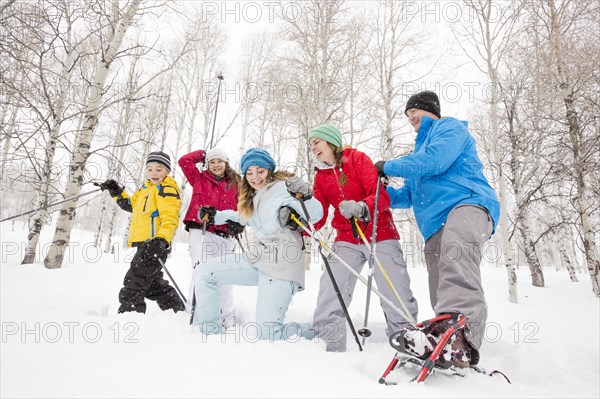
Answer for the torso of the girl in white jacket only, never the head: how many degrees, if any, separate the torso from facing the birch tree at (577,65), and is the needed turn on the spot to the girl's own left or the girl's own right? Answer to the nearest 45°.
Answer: approximately 180°

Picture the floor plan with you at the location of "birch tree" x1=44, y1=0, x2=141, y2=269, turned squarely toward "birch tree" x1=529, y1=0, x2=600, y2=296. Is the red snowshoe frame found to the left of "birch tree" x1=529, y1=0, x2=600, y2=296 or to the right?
right

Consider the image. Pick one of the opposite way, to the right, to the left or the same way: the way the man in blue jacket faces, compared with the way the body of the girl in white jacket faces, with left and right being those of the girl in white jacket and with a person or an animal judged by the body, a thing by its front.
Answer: to the right

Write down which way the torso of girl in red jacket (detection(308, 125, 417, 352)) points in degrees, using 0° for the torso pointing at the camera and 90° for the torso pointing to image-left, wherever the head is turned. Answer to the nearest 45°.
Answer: approximately 45°

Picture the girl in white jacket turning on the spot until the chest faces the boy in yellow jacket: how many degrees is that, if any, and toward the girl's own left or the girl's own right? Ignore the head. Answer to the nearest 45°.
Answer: approximately 90° to the girl's own right

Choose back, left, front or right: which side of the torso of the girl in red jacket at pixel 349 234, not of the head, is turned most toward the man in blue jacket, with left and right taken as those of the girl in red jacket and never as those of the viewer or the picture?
left

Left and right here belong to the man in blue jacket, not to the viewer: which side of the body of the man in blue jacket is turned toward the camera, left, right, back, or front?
left

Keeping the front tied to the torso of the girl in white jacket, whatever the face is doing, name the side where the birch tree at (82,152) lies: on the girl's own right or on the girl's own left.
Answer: on the girl's own right

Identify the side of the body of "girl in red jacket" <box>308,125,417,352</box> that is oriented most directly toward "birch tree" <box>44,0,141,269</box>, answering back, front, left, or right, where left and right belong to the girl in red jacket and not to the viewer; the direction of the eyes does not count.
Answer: right
